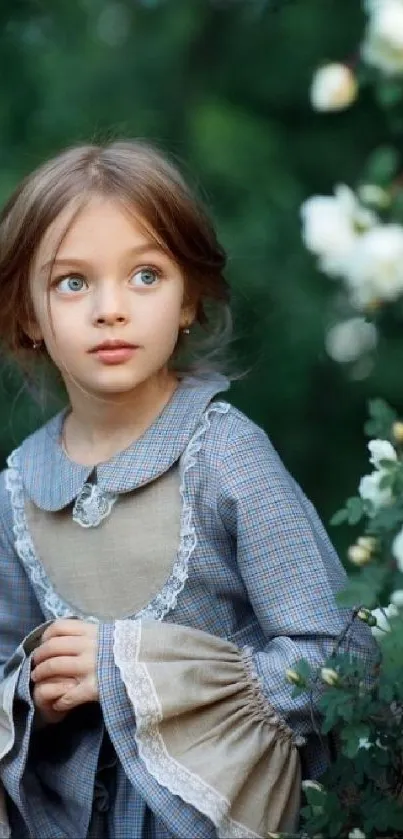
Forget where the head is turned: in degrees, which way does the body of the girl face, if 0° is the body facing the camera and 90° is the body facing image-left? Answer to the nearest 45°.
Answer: approximately 45°

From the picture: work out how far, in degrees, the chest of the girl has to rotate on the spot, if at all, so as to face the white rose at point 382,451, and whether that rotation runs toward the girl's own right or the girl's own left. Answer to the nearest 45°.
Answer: approximately 90° to the girl's own left

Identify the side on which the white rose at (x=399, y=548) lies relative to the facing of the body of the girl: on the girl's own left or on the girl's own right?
on the girl's own left

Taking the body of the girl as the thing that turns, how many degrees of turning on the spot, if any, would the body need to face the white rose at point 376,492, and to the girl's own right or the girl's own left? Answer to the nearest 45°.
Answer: approximately 90° to the girl's own left
